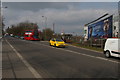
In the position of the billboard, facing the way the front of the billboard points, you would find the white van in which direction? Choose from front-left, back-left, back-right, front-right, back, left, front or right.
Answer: front-left

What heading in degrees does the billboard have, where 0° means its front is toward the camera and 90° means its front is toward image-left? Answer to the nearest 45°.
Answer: approximately 45°
